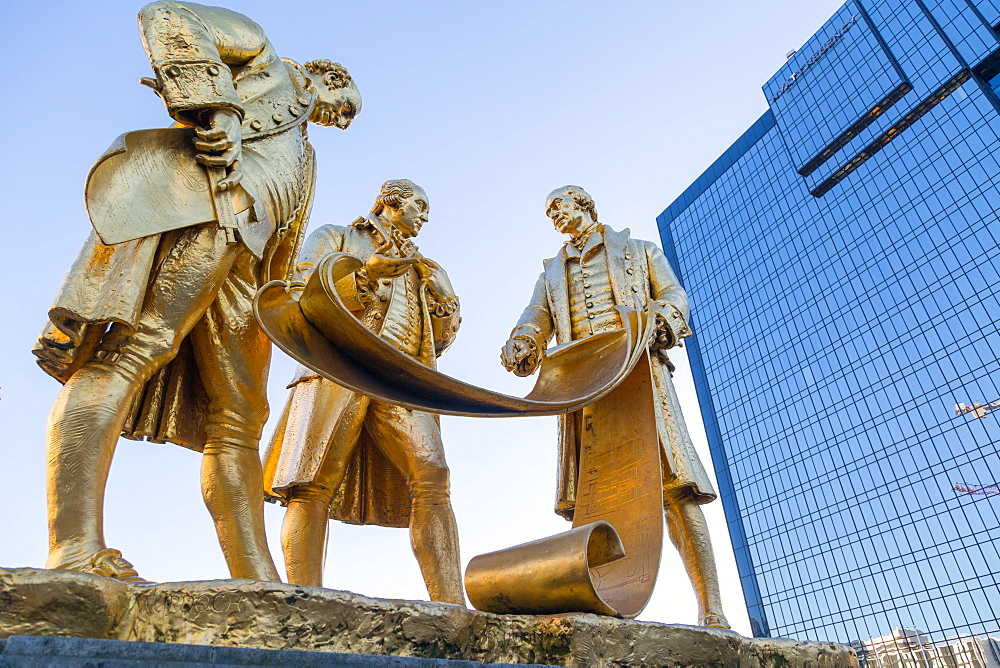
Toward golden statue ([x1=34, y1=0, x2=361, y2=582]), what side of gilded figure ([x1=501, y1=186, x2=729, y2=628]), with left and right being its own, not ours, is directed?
front

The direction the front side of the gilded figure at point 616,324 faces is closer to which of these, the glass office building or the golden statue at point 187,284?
the golden statue

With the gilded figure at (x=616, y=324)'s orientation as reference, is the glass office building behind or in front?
behind

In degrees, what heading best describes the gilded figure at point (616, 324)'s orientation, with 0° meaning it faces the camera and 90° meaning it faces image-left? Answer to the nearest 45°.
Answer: approximately 45°
